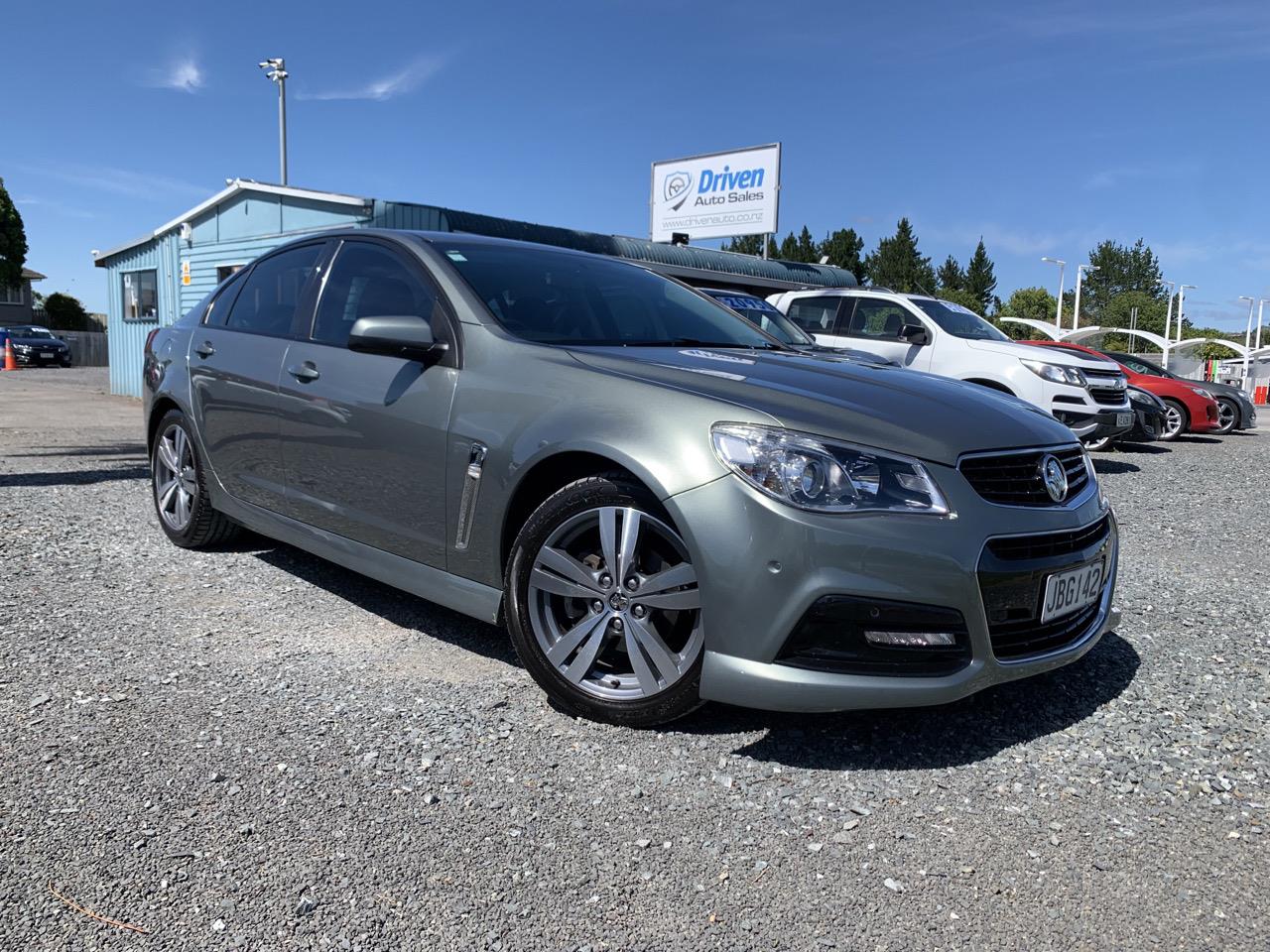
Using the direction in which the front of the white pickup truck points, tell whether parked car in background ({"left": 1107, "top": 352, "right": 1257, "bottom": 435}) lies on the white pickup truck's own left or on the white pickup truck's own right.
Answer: on the white pickup truck's own left

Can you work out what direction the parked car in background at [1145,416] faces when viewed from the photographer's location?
facing the viewer and to the right of the viewer

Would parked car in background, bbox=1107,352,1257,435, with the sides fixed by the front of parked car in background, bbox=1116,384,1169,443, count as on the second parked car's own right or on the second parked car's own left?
on the second parked car's own left

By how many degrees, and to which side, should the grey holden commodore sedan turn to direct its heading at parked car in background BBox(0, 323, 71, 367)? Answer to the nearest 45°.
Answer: approximately 180°

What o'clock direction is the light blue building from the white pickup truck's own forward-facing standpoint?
The light blue building is roughly at 5 o'clock from the white pickup truck.

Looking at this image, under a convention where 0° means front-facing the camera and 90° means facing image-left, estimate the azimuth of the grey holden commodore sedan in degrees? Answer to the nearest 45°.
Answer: approximately 315°

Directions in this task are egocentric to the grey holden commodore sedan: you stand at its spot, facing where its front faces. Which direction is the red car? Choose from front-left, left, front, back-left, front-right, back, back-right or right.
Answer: left

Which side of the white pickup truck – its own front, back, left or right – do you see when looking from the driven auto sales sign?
back

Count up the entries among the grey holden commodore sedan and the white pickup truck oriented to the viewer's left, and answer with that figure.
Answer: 0

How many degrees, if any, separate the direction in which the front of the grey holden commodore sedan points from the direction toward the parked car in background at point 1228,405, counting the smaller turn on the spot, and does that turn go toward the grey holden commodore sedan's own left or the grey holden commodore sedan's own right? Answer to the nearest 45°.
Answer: approximately 90° to the grey holden commodore sedan's own left
